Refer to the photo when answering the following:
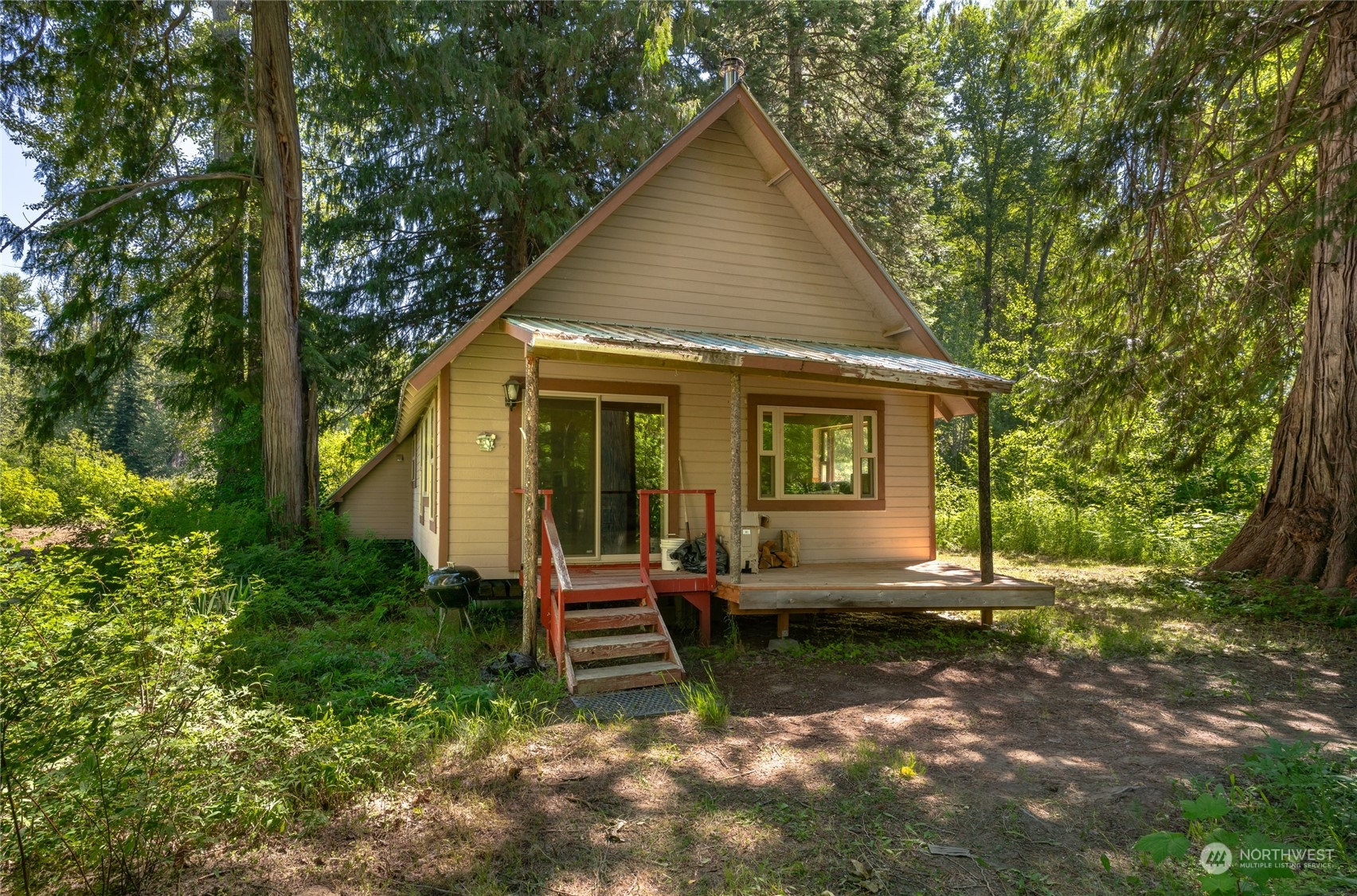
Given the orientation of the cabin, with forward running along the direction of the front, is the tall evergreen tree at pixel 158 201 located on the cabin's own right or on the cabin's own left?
on the cabin's own right

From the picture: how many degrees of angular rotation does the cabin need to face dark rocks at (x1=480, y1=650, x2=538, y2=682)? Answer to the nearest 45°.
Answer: approximately 45° to its right

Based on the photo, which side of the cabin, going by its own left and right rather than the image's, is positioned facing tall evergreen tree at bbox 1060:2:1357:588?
left

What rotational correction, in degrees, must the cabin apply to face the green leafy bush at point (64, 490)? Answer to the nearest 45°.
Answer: approximately 135° to its right

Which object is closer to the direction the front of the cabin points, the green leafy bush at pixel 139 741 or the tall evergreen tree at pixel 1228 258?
the green leafy bush

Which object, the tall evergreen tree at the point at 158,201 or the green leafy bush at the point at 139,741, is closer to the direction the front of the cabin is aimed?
the green leafy bush

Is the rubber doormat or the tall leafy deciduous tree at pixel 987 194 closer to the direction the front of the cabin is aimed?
the rubber doormat

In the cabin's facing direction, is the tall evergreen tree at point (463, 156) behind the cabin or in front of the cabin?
behind

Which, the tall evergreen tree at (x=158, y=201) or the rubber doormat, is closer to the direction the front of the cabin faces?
the rubber doormat

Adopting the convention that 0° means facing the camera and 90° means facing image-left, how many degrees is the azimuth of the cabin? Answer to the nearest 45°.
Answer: approximately 0°
